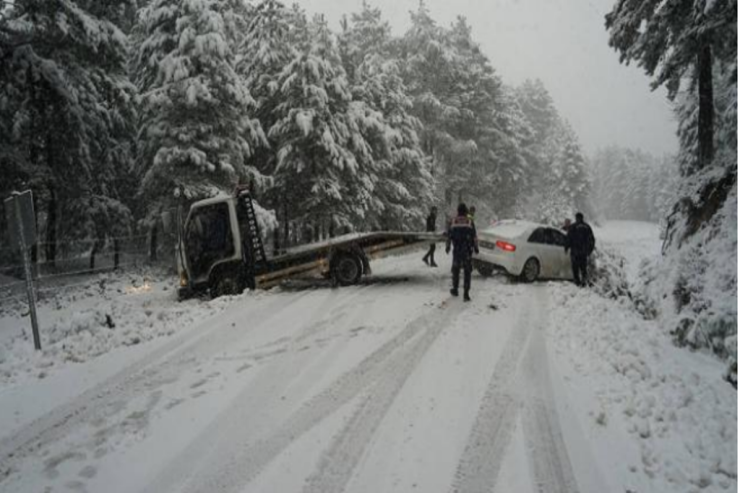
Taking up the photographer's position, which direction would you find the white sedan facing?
facing away from the viewer and to the right of the viewer

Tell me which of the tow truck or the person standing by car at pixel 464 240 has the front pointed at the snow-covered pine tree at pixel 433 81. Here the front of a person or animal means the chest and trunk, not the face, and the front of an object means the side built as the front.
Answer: the person standing by car

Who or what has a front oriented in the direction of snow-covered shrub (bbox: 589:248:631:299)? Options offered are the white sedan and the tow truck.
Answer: the white sedan

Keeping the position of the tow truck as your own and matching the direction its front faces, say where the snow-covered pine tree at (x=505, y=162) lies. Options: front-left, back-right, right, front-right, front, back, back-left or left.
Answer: back-right

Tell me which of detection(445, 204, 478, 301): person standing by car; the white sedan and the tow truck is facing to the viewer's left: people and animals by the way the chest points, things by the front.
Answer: the tow truck

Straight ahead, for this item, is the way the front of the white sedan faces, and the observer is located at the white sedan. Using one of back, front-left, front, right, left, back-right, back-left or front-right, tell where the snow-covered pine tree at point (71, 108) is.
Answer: back-left

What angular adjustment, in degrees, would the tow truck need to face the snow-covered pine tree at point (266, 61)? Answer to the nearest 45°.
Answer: approximately 90° to its right

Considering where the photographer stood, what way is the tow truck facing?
facing to the left of the viewer

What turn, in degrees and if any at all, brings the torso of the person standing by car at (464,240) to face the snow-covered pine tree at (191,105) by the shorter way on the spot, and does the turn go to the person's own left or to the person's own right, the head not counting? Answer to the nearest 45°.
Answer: approximately 45° to the person's own left

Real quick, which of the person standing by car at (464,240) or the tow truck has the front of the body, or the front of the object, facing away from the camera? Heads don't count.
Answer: the person standing by car

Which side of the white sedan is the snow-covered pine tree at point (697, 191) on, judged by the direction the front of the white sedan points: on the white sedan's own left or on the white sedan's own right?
on the white sedan's own right

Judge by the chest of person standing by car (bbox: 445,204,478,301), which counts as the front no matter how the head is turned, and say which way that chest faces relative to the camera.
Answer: away from the camera
